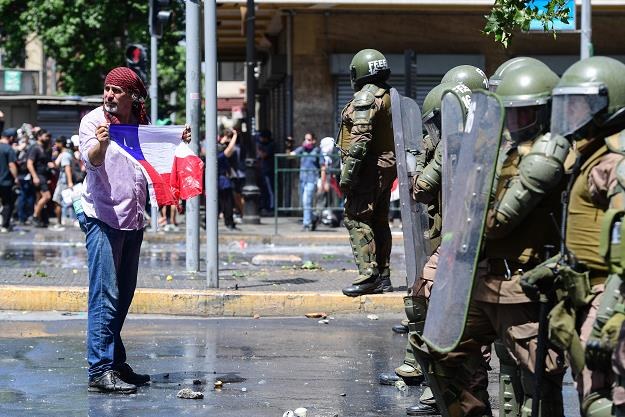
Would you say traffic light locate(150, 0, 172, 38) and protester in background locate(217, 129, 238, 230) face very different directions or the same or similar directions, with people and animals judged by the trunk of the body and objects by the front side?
same or similar directions

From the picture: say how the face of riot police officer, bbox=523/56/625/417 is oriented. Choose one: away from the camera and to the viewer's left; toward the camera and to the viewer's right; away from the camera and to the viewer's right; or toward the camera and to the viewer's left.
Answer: toward the camera and to the viewer's left

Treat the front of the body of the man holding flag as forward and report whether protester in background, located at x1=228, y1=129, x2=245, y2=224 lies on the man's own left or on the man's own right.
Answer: on the man's own left

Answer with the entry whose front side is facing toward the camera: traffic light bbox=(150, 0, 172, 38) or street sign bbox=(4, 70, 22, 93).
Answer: the street sign

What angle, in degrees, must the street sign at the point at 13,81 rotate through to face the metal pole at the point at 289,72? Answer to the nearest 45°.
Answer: approximately 45° to its left

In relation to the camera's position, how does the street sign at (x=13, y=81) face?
facing the viewer

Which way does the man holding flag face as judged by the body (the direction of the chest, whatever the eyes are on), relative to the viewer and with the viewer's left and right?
facing the viewer and to the right of the viewer
